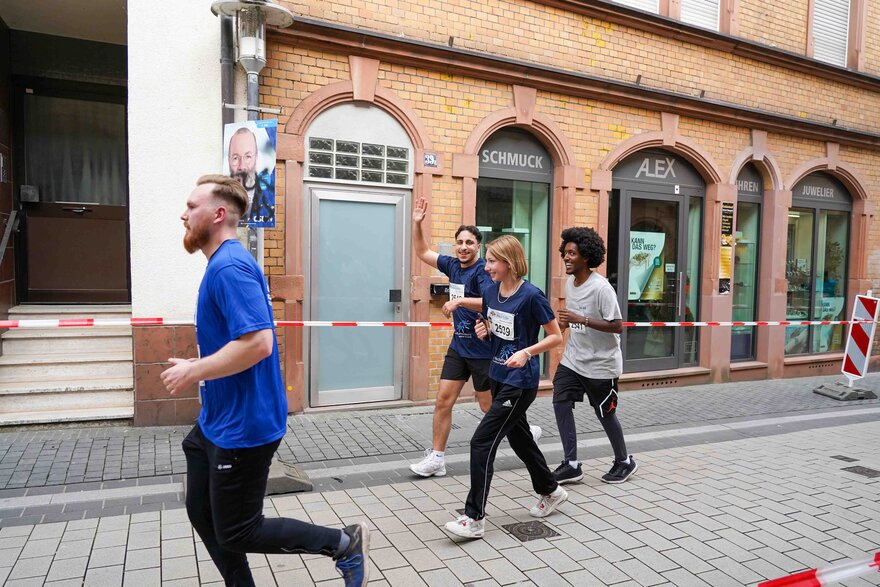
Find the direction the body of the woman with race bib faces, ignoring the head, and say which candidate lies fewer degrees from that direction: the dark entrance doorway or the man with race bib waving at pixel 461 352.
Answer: the dark entrance doorway

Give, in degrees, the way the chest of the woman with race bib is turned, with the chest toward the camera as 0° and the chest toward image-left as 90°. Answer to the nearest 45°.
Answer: approximately 45°

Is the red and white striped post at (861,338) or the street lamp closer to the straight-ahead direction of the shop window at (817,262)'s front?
the red and white striped post

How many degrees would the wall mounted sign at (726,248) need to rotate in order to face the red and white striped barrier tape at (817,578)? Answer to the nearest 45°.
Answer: approximately 45° to its right

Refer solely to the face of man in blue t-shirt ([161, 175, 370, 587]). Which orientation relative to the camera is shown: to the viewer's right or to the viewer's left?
to the viewer's left

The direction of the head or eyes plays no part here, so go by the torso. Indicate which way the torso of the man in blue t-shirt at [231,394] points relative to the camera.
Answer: to the viewer's left

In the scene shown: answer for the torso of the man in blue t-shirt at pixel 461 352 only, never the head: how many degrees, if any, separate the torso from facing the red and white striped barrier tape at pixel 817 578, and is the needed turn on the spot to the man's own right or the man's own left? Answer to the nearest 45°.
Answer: approximately 90° to the man's own left

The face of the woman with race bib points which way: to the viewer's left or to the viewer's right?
to the viewer's left

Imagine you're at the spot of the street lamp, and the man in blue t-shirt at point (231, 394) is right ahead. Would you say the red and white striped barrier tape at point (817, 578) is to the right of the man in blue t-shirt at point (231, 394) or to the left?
left

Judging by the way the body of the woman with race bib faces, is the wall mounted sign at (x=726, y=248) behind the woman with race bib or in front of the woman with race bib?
behind

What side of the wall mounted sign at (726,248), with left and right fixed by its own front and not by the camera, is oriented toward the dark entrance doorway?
right

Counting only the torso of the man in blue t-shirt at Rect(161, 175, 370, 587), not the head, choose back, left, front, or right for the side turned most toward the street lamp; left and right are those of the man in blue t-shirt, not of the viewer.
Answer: right
